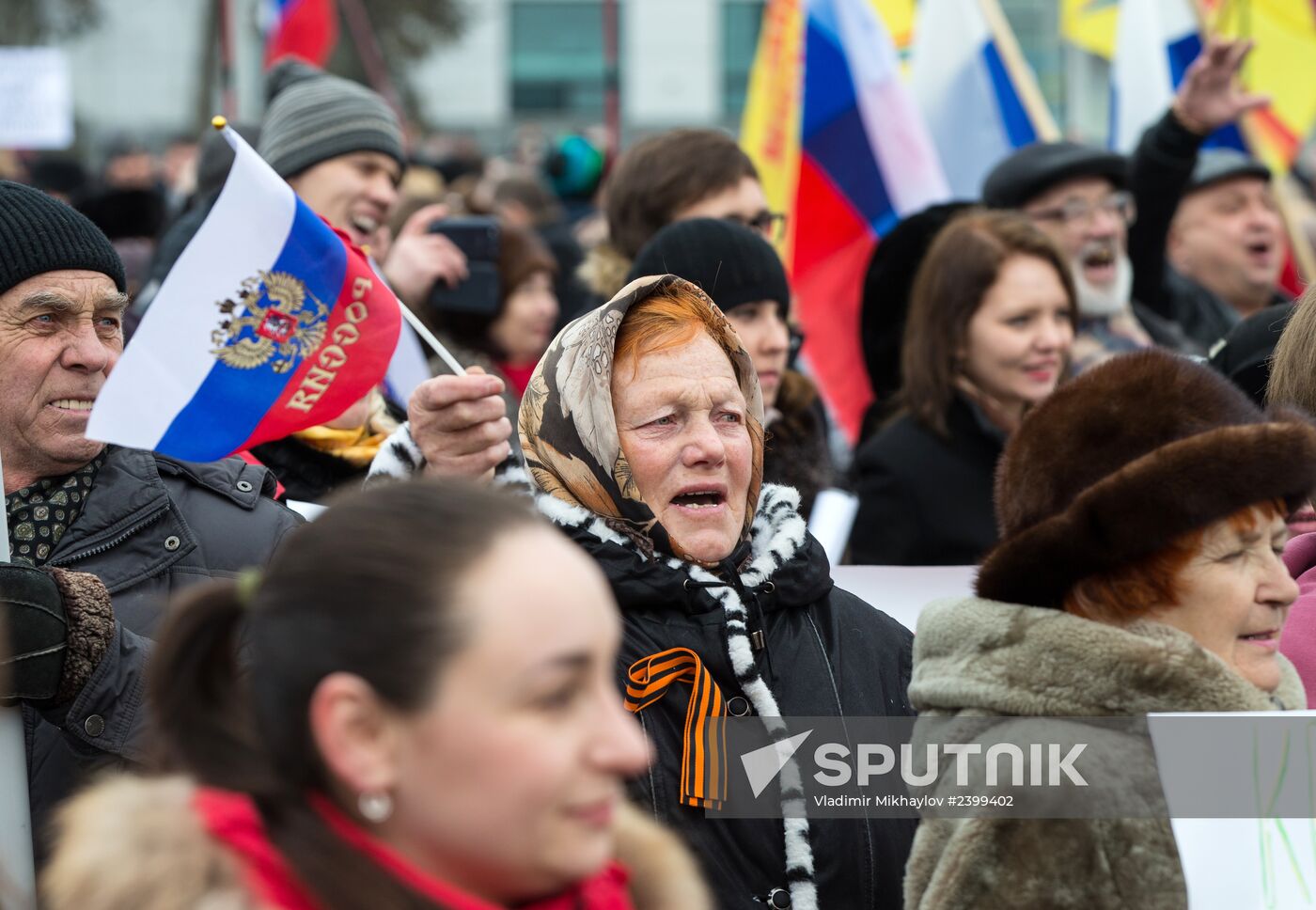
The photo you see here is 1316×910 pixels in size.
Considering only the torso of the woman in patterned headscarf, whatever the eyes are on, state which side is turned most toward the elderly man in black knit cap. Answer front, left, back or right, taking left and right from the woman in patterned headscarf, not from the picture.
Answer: right

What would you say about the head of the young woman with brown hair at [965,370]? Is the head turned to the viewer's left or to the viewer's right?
to the viewer's right

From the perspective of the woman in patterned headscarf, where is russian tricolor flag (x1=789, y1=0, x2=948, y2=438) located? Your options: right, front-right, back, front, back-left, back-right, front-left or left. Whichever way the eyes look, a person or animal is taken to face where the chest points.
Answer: back

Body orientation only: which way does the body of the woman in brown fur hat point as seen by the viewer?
to the viewer's right

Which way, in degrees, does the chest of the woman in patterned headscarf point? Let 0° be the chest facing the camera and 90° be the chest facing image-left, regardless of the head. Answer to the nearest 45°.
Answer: approximately 0°

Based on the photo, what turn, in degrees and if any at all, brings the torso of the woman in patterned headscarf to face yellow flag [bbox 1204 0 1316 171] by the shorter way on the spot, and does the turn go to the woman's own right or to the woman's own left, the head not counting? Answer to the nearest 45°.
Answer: approximately 135° to the woman's own left

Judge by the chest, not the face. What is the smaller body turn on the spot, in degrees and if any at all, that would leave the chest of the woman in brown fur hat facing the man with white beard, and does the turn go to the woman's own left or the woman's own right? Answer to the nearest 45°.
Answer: approximately 90° to the woman's own left

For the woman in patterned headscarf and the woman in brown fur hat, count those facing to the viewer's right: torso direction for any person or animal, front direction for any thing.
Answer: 1
